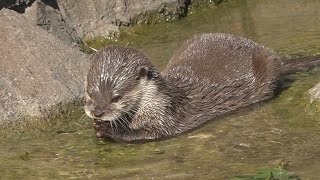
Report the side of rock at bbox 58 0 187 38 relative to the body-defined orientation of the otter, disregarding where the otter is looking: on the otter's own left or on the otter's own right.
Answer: on the otter's own right

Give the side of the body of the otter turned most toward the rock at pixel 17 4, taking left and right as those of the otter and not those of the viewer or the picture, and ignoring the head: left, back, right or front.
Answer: right

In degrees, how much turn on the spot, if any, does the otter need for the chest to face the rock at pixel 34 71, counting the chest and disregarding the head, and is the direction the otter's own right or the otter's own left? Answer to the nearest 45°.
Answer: approximately 45° to the otter's own right

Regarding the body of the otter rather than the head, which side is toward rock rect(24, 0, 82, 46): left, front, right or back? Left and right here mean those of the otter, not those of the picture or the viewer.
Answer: right

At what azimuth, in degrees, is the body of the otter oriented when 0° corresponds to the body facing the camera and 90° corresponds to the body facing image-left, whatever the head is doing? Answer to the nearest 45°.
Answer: approximately 45°

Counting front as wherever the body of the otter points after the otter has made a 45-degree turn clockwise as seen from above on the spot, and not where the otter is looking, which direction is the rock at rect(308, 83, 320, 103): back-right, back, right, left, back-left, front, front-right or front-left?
back
